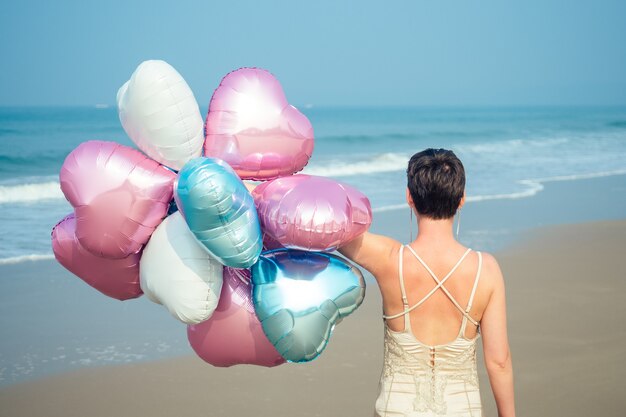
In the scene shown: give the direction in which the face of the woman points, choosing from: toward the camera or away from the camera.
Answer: away from the camera

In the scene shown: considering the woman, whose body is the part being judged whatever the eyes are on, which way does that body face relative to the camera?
away from the camera
